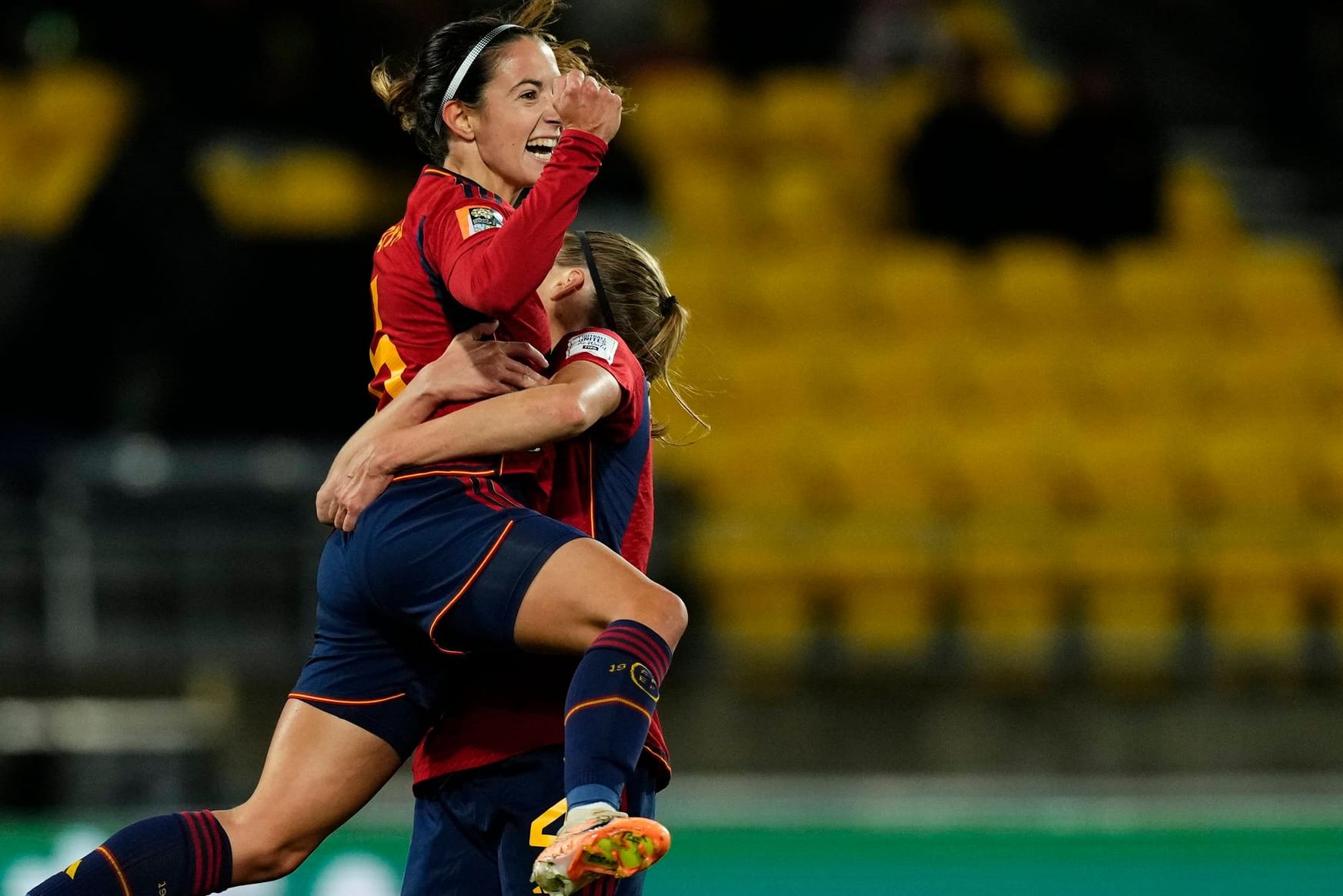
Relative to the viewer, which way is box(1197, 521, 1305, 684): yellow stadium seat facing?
toward the camera

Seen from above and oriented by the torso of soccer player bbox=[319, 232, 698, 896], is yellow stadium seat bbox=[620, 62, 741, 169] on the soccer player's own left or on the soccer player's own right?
on the soccer player's own right

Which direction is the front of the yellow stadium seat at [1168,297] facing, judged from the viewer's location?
facing the viewer

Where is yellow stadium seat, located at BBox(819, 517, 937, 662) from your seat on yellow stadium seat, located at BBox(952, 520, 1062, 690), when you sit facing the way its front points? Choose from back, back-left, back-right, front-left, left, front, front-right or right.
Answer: right

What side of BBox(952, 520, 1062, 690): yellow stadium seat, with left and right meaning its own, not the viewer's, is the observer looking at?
front

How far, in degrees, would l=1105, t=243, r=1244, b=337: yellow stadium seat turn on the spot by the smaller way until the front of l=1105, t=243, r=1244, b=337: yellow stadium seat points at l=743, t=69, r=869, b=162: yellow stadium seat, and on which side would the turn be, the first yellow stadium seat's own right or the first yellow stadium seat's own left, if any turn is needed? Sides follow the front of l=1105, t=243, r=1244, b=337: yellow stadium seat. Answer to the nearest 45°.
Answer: approximately 90° to the first yellow stadium seat's own right

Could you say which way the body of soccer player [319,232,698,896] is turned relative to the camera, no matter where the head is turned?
to the viewer's left
